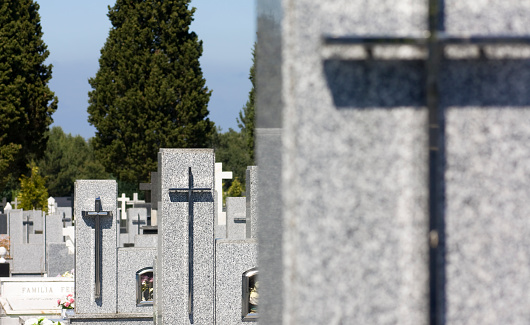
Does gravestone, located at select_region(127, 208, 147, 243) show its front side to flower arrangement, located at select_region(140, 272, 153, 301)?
yes

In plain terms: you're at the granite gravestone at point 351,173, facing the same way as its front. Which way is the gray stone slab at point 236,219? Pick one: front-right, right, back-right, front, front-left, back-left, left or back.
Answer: back

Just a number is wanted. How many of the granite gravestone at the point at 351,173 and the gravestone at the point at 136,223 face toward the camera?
2

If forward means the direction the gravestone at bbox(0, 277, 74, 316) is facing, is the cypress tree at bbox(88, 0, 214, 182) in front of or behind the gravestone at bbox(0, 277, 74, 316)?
behind

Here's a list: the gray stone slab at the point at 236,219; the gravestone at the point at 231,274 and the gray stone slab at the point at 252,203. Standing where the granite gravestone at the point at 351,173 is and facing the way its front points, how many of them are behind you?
3

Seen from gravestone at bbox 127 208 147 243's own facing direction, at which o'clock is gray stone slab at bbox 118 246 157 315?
The gray stone slab is roughly at 12 o'clock from the gravestone.

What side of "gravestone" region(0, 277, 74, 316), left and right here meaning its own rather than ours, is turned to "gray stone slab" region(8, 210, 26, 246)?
back

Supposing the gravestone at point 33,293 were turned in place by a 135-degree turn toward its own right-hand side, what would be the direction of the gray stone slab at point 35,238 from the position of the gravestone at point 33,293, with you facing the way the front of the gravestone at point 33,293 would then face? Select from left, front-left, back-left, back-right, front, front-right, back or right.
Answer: front-right

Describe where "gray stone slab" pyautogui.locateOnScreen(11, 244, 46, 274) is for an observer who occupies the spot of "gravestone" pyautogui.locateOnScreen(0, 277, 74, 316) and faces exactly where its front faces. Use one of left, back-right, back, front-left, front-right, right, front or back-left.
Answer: back

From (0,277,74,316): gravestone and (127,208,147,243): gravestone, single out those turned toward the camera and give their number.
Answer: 2

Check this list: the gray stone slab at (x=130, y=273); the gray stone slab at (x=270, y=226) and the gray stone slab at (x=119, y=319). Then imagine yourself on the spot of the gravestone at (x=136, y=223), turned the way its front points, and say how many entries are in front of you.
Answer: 3
